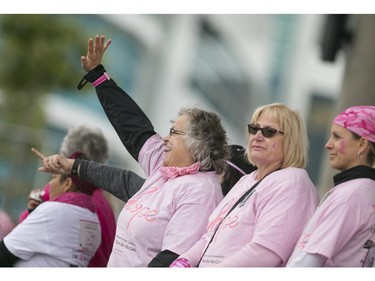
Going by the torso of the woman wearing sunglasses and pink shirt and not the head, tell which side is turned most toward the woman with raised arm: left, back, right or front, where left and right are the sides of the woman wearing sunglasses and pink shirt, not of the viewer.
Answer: right

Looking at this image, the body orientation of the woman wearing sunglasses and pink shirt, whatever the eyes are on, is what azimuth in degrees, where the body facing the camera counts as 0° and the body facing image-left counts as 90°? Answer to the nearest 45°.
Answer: approximately 45°

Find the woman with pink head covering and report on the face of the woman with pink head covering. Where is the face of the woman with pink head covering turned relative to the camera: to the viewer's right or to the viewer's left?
to the viewer's left

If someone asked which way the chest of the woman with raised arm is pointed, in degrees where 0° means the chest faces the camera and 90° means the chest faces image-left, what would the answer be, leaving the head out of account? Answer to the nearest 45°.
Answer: approximately 45°

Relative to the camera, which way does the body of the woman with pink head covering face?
to the viewer's left

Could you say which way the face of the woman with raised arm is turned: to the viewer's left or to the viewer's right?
to the viewer's left
